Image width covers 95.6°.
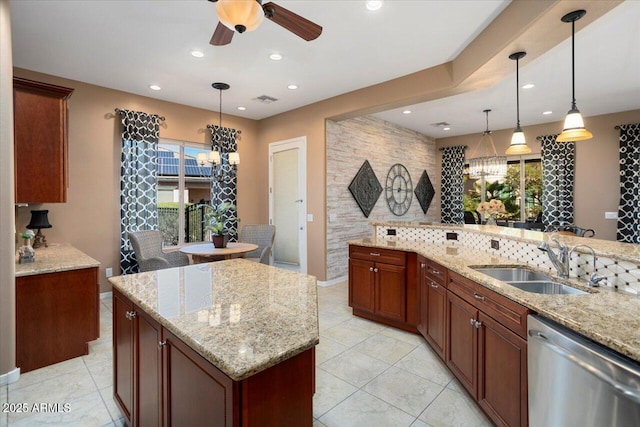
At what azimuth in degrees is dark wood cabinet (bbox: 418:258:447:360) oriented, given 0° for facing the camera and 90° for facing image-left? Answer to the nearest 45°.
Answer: approximately 45°

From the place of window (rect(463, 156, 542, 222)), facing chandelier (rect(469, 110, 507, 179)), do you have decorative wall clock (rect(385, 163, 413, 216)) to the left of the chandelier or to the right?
right

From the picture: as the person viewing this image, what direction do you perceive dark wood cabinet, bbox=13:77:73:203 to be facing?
facing to the right of the viewer

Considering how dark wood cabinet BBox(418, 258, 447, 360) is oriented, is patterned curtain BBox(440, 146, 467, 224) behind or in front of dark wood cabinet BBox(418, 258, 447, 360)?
behind

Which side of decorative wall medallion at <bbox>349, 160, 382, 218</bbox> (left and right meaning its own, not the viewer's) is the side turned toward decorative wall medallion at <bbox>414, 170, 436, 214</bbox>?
left

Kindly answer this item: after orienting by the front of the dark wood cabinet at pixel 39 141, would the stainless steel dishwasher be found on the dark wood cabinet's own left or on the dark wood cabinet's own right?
on the dark wood cabinet's own right

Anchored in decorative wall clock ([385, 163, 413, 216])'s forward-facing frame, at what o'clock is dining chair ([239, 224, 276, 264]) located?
The dining chair is roughly at 3 o'clock from the decorative wall clock.

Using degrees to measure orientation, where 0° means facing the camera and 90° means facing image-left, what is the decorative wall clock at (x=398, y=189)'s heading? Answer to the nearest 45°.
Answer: approximately 315°

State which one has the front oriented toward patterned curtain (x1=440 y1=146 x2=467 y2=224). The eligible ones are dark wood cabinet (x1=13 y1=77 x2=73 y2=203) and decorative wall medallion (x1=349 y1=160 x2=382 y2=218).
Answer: the dark wood cabinet

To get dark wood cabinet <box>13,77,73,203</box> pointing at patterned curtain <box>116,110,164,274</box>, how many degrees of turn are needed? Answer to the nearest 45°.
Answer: approximately 45° to its left
